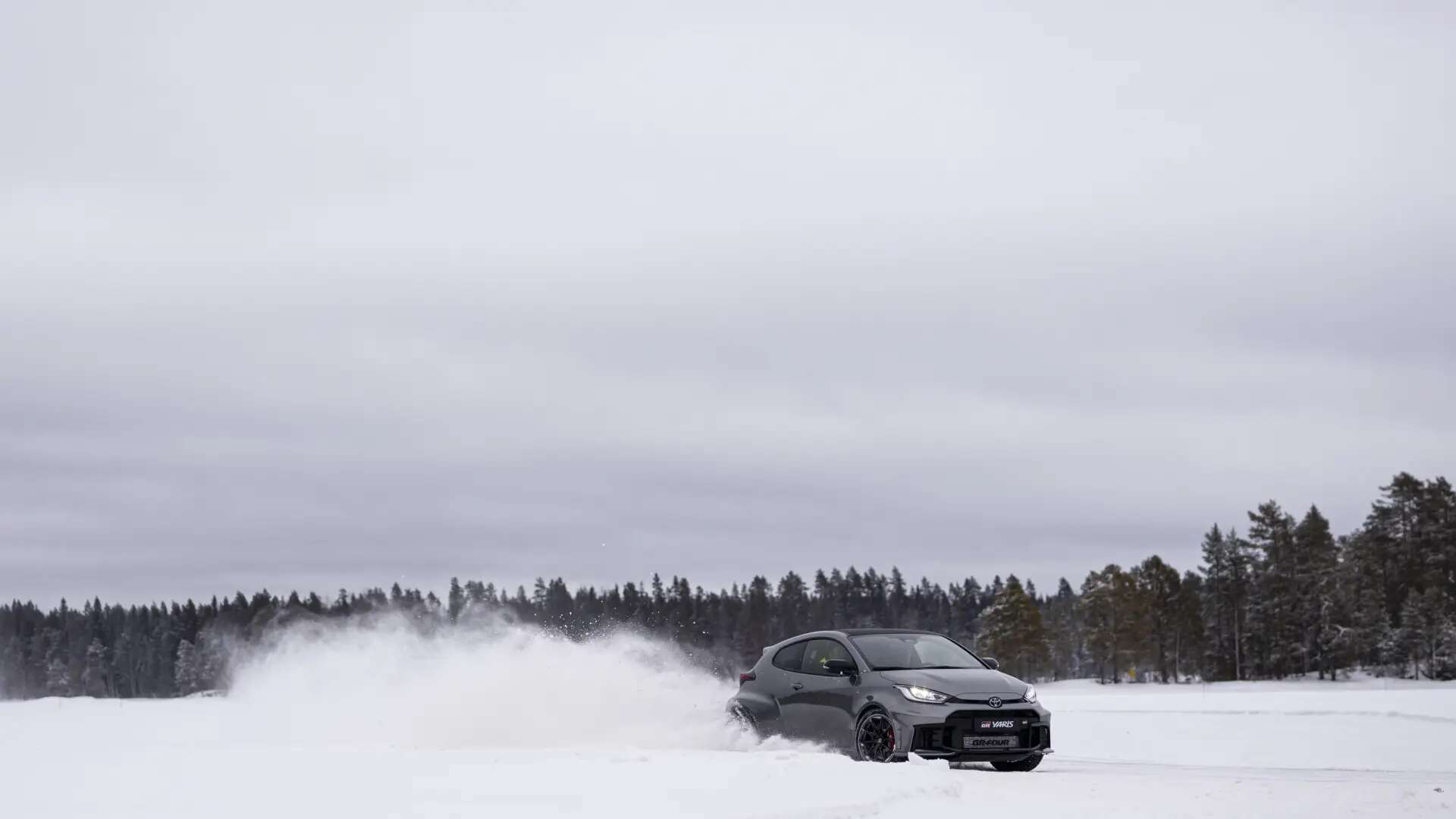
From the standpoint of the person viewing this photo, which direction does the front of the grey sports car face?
facing the viewer and to the right of the viewer
